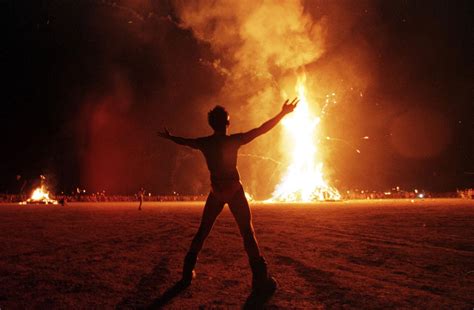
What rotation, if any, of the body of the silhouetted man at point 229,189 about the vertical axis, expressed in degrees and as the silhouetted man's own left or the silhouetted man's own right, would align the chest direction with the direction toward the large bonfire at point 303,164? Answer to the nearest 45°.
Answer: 0° — they already face it

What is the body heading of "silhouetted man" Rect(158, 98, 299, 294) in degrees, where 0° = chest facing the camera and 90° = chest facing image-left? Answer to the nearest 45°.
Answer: approximately 180°
